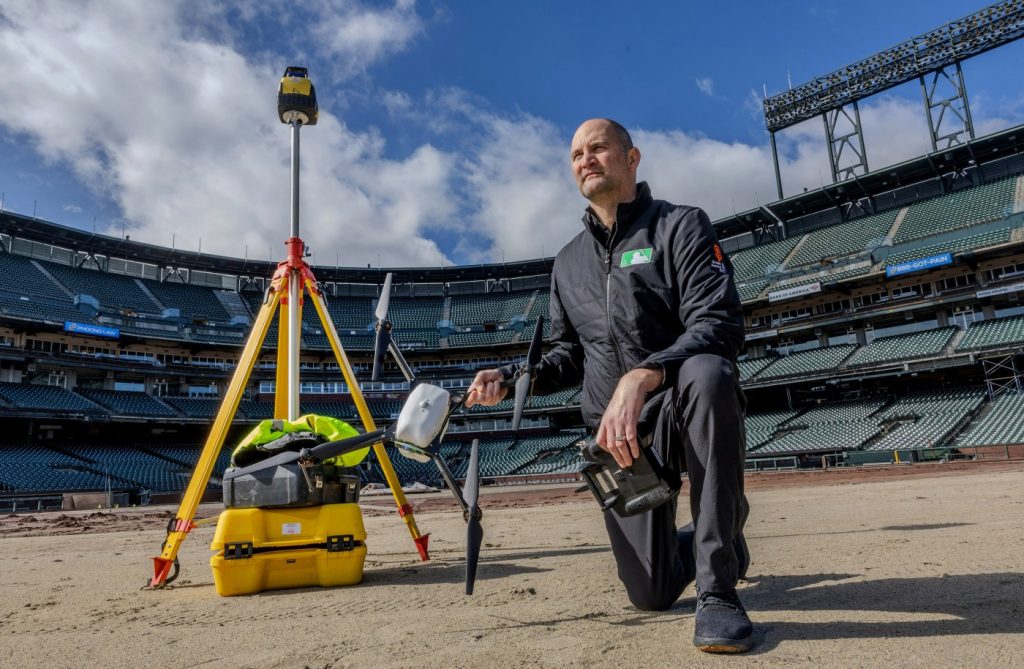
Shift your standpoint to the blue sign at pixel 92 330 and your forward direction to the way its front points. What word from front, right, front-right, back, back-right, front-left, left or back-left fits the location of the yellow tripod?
front-right

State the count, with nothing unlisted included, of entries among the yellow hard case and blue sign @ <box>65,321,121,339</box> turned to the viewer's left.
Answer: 0

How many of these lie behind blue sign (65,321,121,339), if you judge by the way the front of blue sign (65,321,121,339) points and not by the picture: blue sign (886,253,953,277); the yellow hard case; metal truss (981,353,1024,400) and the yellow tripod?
0

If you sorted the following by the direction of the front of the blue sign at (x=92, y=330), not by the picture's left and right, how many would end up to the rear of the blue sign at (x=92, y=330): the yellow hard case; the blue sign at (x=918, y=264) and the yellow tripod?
0

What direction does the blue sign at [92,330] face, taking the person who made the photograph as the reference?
facing the viewer and to the right of the viewer

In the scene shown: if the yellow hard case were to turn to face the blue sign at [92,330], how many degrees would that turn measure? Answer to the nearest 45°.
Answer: approximately 180°

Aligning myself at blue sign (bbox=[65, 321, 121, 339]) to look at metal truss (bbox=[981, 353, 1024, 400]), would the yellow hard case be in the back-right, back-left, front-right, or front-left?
front-right

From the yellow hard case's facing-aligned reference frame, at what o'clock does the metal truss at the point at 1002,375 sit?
The metal truss is roughly at 8 o'clock from the yellow hard case.

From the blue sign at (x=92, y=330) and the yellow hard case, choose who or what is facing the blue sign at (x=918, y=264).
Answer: the blue sign at (x=92, y=330)

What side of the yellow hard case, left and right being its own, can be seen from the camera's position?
front

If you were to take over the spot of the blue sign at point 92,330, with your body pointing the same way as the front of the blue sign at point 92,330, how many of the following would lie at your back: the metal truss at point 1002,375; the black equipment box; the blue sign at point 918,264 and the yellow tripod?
0

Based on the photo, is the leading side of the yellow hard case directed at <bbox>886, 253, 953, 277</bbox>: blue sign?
no

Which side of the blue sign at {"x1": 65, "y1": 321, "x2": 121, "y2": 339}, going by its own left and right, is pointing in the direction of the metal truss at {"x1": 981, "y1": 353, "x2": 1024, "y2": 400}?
front

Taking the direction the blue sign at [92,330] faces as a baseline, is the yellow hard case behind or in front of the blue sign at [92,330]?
in front
